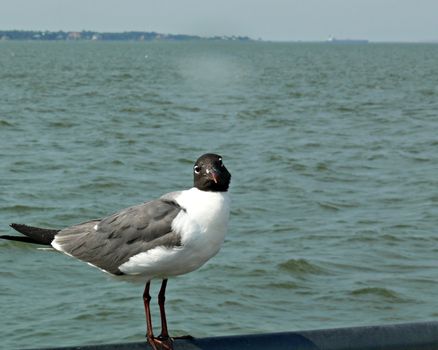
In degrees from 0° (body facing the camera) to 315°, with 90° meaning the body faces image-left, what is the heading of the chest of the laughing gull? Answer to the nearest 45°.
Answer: approximately 270°
